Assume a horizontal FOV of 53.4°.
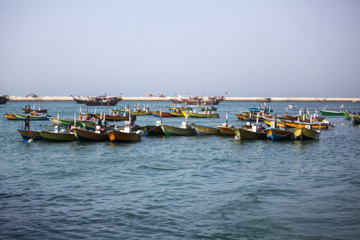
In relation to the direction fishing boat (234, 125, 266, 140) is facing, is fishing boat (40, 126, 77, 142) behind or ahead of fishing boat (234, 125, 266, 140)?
ahead

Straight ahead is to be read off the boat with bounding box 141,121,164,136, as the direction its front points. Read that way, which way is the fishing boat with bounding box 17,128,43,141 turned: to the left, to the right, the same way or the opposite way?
the same way

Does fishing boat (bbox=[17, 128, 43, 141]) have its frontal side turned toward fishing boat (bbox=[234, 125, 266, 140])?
no

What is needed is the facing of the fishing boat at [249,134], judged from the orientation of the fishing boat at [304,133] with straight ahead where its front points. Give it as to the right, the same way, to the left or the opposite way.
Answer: the same way

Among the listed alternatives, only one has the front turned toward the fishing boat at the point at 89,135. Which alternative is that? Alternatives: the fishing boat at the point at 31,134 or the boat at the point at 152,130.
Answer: the boat

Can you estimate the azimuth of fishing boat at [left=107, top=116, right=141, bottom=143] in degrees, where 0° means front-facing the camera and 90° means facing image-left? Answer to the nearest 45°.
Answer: approximately 45°

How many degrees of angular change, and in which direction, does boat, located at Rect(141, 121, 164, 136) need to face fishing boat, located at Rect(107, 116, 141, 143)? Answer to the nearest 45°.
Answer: approximately 45° to its left

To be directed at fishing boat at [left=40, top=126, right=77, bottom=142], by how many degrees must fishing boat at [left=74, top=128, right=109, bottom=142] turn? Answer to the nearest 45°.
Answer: approximately 45° to its right

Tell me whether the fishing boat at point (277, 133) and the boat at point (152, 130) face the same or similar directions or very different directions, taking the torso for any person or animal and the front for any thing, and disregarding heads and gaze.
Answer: same or similar directions

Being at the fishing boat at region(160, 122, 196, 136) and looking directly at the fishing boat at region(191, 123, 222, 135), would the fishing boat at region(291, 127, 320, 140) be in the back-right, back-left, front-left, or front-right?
front-right

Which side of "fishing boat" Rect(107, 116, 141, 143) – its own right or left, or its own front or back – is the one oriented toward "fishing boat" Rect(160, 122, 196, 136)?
back

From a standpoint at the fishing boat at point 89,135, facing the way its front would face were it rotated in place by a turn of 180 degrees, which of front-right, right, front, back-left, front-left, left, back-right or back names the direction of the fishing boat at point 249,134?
front-right

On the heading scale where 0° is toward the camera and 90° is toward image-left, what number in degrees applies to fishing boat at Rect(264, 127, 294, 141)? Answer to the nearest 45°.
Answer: approximately 45°

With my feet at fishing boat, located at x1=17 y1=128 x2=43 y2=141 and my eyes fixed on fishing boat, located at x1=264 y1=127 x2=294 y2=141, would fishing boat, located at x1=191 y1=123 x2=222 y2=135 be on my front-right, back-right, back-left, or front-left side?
front-left

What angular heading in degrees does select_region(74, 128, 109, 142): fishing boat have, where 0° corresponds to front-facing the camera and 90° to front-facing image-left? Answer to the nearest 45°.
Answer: approximately 45°

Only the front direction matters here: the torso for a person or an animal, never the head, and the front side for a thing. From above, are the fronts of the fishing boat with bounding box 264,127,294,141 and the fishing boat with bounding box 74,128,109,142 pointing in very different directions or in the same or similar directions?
same or similar directions

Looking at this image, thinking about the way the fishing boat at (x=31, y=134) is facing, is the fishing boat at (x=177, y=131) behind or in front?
behind

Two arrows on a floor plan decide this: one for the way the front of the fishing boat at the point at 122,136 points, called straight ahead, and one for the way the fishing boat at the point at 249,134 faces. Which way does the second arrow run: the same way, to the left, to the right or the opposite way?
the same way

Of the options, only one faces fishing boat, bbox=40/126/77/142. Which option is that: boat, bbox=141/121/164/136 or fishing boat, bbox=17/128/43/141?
the boat

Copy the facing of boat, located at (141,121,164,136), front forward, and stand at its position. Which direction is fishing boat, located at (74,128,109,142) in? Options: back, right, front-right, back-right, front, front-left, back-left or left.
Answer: front

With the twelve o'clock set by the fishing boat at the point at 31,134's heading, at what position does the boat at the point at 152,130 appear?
The boat is roughly at 7 o'clock from the fishing boat.

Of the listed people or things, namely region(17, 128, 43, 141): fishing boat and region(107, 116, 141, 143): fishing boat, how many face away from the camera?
0
